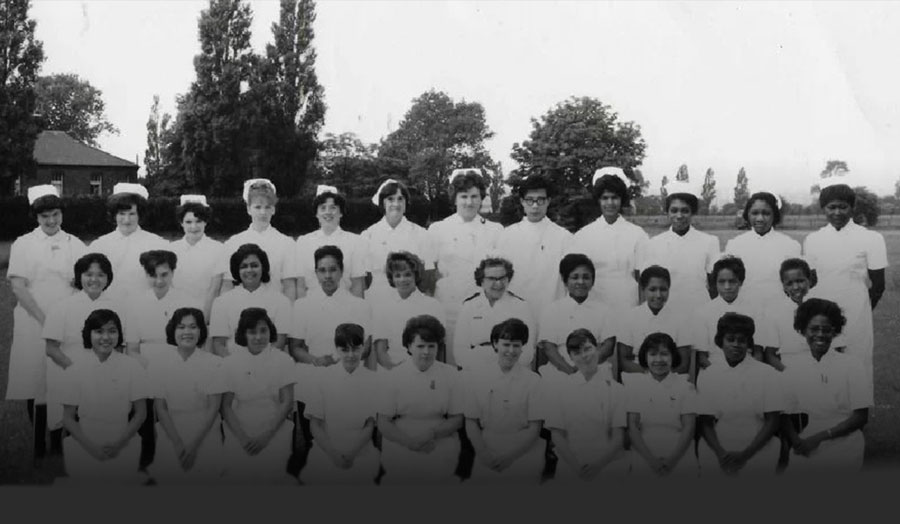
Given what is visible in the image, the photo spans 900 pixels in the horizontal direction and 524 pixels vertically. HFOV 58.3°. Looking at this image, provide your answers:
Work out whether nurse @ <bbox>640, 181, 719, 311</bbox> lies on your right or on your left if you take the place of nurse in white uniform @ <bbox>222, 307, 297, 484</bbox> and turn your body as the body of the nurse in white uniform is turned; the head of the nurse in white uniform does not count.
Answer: on your left

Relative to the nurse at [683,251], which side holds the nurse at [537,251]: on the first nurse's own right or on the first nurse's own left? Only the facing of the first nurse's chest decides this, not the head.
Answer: on the first nurse's own right

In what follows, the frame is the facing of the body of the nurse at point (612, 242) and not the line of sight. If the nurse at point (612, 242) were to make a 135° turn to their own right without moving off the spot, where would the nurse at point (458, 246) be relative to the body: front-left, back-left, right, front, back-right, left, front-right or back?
front-left

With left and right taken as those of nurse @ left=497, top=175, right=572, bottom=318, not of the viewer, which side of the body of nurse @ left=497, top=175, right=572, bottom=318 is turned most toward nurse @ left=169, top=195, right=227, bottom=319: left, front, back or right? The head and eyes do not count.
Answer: right

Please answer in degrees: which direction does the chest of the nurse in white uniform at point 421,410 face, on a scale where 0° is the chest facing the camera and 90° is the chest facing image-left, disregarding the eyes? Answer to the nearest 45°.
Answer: approximately 0°

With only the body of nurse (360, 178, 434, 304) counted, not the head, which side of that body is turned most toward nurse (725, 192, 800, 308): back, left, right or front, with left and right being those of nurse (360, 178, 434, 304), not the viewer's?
left
